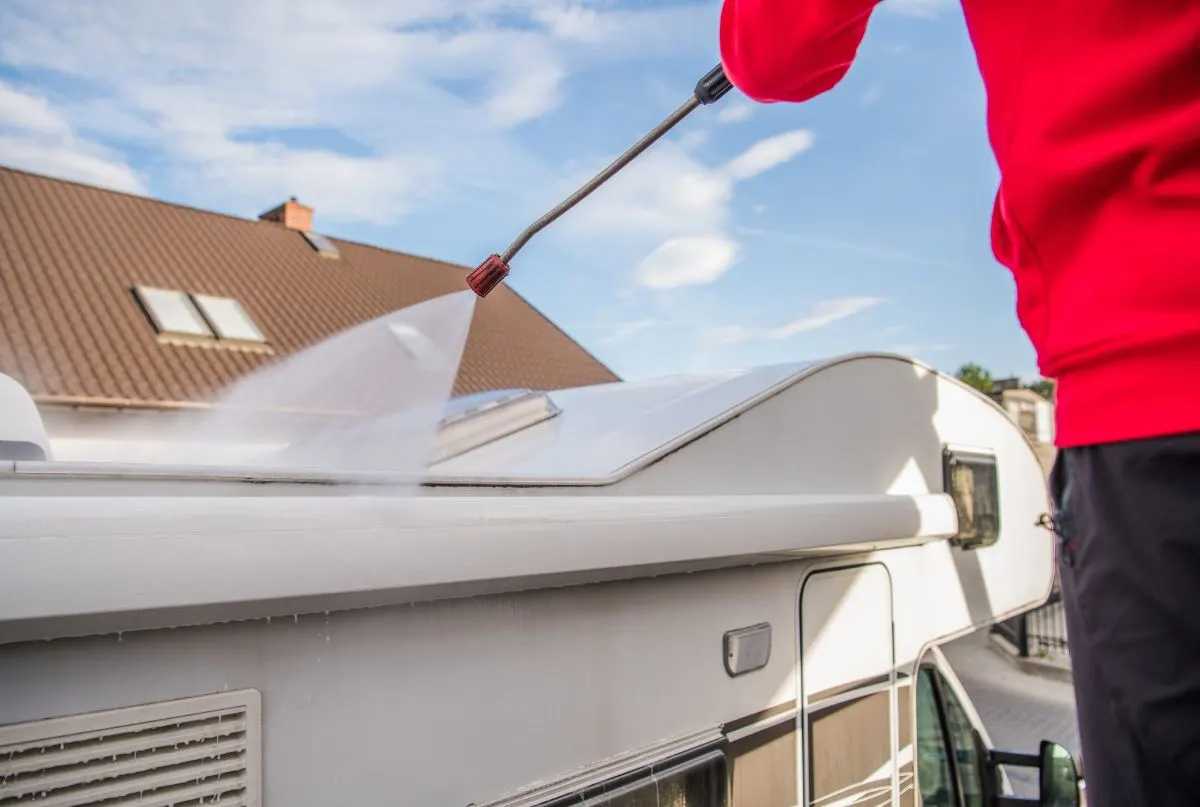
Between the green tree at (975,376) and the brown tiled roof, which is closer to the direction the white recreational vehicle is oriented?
the green tree

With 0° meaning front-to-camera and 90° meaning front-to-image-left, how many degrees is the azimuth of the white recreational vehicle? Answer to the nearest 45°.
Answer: approximately 225°

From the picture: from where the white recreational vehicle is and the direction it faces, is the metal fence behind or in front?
in front

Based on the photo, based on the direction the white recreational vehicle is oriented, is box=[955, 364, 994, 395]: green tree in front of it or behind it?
in front
